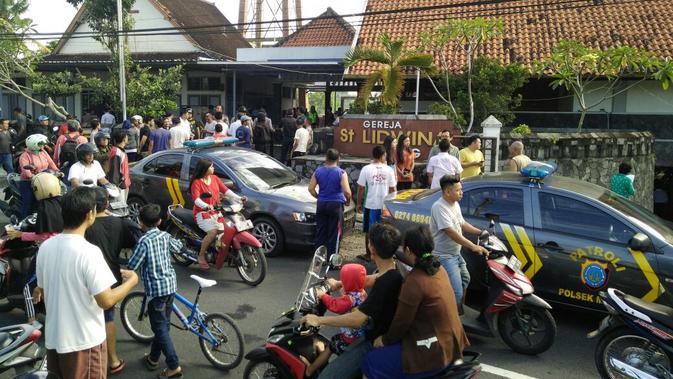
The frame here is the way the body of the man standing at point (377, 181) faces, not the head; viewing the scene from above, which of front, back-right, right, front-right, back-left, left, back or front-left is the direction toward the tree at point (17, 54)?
front-left

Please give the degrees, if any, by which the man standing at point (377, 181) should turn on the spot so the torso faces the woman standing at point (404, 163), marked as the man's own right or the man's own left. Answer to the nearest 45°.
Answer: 0° — they already face them

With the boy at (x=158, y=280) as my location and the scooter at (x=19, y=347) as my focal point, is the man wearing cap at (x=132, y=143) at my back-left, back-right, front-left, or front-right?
back-right

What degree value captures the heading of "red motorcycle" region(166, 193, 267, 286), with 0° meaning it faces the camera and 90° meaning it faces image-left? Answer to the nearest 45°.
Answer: approximately 315°

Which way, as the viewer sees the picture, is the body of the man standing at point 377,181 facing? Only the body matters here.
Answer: away from the camera

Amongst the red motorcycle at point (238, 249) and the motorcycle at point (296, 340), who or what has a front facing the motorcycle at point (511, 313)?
the red motorcycle
